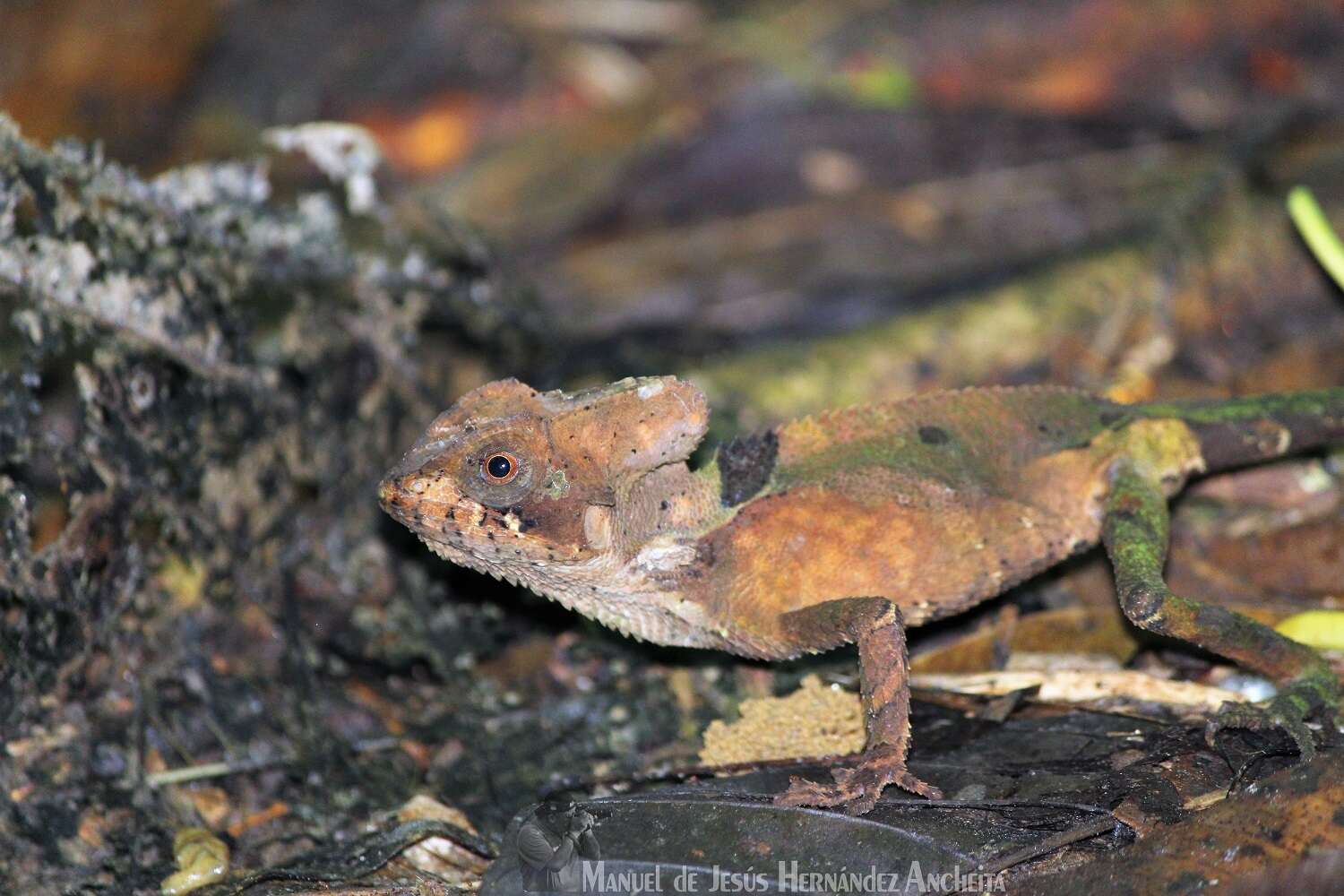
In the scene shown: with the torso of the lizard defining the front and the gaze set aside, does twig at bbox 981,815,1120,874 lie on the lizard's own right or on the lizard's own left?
on the lizard's own left

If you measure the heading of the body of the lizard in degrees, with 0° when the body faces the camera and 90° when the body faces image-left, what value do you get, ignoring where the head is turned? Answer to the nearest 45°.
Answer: approximately 90°
